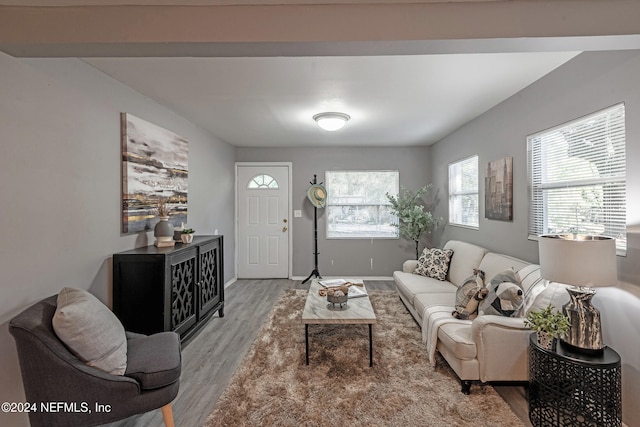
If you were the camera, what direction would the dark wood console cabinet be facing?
facing the viewer and to the right of the viewer

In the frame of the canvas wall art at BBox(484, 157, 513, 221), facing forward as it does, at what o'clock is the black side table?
The black side table is roughly at 10 o'clock from the canvas wall art.

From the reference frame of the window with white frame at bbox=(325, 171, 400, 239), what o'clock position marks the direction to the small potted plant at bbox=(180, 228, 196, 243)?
The small potted plant is roughly at 1 o'clock from the window with white frame.

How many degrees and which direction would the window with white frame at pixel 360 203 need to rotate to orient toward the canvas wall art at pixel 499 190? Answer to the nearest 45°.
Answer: approximately 45° to its left

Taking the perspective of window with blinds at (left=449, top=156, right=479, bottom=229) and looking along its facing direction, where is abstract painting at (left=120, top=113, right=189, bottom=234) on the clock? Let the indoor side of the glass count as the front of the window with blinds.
The abstract painting is roughly at 12 o'clock from the window with blinds.

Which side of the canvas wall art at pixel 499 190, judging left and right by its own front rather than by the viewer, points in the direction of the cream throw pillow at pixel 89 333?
front

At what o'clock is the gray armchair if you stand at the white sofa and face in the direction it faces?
The gray armchair is roughly at 12 o'clock from the white sofa.

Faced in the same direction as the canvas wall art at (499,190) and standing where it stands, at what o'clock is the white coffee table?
The white coffee table is roughly at 12 o'clock from the canvas wall art.

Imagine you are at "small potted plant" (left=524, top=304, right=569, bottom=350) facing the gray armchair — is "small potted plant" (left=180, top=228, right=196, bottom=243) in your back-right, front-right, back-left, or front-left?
front-right

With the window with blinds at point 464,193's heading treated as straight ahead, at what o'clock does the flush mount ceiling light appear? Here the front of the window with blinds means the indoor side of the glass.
The flush mount ceiling light is roughly at 12 o'clock from the window with blinds.

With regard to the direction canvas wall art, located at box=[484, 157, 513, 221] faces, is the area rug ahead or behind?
ahead

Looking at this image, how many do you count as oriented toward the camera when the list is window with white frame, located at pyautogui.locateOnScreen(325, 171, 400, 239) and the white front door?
2

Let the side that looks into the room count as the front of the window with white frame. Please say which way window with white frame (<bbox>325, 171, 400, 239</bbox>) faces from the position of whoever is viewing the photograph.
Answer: facing the viewer

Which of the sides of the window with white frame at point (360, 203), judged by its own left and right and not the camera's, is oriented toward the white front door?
right

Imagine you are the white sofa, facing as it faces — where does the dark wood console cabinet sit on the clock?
The dark wood console cabinet is roughly at 1 o'clock from the white sofa.

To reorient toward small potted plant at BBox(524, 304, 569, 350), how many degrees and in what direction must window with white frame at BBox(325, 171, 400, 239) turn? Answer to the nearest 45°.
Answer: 0° — it already faces it

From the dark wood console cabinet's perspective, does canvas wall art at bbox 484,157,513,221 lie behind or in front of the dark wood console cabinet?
in front

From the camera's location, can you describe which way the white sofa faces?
facing the viewer and to the left of the viewer
